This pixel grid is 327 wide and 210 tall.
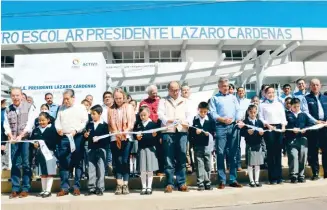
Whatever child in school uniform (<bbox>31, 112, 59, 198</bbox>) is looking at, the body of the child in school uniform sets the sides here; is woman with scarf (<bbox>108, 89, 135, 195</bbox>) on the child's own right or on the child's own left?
on the child's own left

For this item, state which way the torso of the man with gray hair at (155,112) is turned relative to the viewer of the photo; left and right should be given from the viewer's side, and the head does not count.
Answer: facing the viewer and to the right of the viewer

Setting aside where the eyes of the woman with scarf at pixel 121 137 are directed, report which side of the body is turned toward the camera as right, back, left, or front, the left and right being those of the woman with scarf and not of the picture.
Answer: front

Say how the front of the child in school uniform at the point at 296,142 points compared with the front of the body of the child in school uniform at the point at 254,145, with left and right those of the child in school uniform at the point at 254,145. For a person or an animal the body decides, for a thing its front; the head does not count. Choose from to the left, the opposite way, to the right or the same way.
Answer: the same way

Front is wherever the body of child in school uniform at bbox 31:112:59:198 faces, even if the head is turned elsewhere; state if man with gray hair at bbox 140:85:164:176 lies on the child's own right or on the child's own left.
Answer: on the child's own left

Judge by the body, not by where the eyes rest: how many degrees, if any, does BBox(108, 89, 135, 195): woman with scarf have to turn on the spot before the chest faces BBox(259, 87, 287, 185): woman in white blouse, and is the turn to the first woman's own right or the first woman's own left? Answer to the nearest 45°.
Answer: approximately 90° to the first woman's own left

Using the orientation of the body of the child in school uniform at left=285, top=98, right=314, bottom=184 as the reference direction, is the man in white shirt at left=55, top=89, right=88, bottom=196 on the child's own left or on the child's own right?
on the child's own right

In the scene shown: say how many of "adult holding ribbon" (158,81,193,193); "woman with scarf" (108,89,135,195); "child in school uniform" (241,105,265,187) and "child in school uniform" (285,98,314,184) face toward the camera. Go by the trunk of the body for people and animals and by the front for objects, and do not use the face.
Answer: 4

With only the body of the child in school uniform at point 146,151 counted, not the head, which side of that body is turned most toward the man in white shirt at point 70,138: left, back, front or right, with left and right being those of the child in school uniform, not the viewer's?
right

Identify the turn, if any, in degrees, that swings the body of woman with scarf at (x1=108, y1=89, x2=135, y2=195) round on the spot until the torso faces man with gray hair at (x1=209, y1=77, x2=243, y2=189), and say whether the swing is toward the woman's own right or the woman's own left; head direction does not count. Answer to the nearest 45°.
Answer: approximately 90° to the woman's own left

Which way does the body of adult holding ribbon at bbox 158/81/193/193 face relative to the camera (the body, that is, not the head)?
toward the camera

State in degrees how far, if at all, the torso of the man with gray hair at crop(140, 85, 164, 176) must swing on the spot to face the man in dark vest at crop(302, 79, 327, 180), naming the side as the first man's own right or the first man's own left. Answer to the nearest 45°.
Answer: approximately 45° to the first man's own left

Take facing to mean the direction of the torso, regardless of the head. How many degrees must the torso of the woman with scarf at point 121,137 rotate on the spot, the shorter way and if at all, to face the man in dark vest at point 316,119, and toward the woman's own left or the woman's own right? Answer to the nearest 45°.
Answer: approximately 90° to the woman's own left

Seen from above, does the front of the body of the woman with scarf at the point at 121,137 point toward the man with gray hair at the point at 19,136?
no

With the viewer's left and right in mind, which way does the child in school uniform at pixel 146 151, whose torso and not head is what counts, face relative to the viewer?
facing the viewer

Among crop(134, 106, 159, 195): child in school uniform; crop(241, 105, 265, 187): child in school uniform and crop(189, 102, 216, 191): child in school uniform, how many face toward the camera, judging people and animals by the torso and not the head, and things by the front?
3

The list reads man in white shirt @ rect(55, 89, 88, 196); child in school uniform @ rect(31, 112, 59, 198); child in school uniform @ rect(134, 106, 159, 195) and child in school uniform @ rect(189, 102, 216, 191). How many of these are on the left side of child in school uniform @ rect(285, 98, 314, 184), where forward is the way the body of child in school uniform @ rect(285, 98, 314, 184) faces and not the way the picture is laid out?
0

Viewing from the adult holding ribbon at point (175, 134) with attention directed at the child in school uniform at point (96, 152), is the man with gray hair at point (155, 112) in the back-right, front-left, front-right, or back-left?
front-right

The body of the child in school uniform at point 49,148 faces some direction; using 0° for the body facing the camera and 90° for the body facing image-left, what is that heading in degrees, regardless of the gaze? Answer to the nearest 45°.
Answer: approximately 45°
